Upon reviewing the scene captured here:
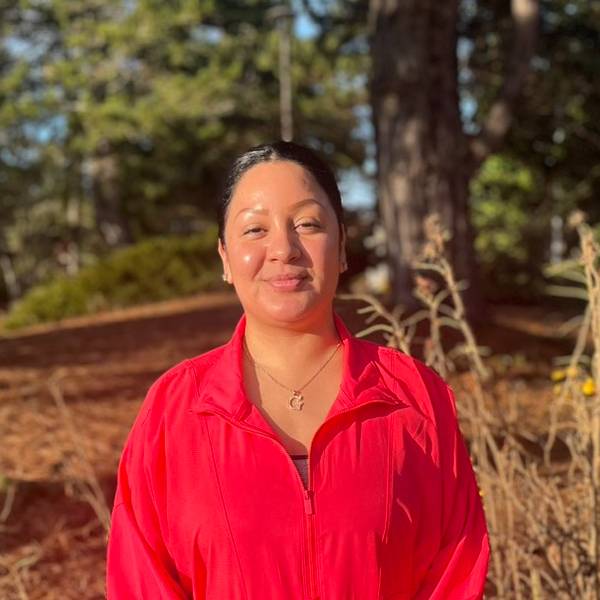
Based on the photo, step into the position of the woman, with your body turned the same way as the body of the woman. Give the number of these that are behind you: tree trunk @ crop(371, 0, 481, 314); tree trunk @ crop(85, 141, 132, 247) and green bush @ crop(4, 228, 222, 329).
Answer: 3

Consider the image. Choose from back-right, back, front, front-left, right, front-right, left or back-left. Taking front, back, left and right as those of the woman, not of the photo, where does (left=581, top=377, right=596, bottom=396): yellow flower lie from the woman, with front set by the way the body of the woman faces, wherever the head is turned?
back-left

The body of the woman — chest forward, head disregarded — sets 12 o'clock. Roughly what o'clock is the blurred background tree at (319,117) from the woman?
The blurred background tree is roughly at 6 o'clock from the woman.

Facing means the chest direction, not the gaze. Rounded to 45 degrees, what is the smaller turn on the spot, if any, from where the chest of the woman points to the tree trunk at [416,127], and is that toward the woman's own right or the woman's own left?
approximately 180°

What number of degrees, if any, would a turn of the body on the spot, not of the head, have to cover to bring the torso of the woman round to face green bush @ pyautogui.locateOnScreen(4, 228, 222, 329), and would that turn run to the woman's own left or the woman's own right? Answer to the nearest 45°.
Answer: approximately 180°

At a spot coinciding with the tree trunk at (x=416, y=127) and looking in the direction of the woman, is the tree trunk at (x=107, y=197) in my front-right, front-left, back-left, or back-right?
back-right

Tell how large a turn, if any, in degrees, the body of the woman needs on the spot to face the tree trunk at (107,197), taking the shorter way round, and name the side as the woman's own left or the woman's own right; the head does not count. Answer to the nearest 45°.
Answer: approximately 180°

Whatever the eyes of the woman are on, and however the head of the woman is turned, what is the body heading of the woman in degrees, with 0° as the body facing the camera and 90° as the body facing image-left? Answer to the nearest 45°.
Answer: approximately 0°
